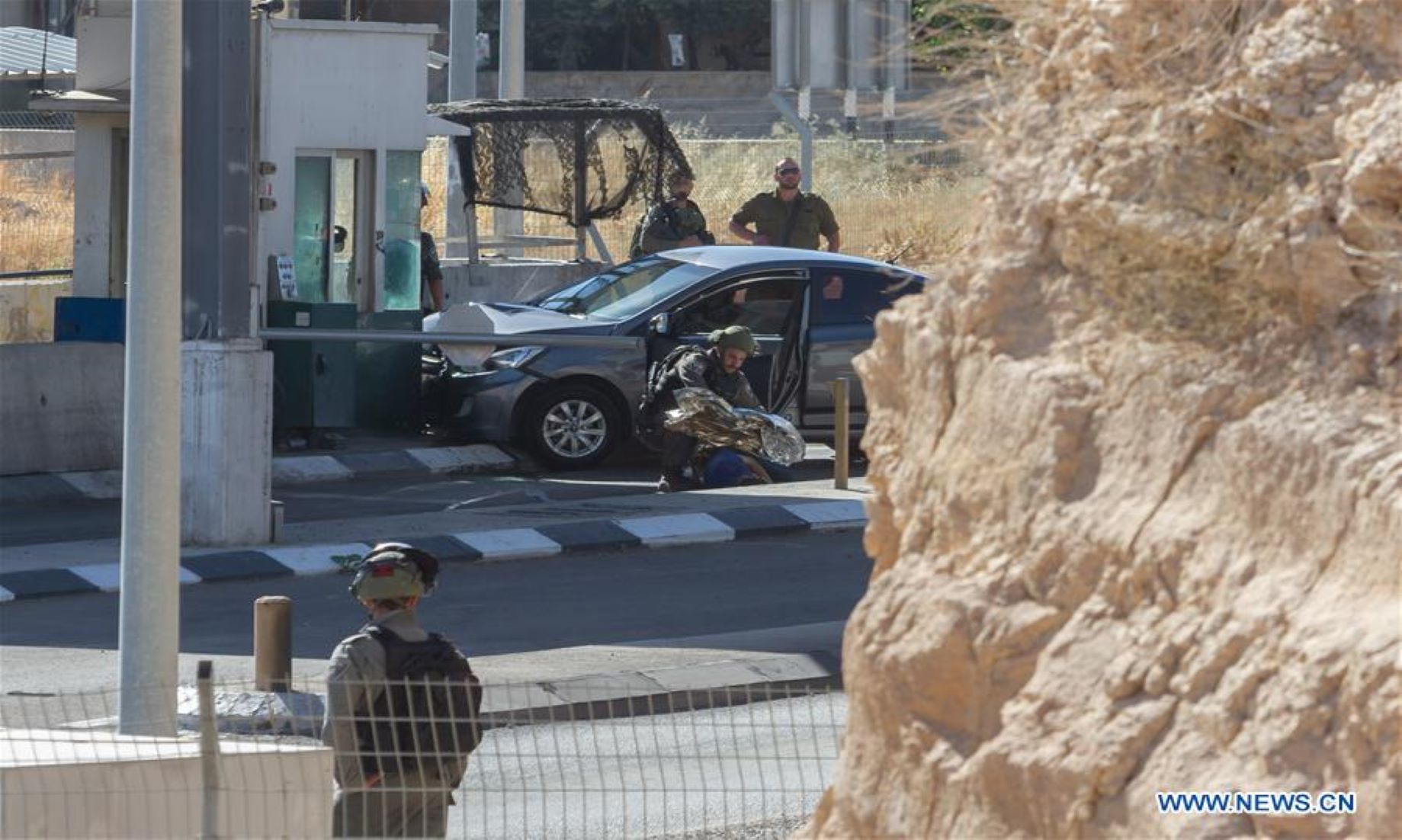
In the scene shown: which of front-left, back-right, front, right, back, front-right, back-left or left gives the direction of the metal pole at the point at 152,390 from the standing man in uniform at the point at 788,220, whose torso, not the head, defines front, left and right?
front

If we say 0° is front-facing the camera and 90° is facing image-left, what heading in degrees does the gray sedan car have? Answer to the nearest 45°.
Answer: approximately 45°

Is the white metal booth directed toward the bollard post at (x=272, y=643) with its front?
yes

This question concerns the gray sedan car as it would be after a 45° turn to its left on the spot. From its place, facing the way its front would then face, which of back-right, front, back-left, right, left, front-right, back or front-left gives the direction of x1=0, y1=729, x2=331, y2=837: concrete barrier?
front

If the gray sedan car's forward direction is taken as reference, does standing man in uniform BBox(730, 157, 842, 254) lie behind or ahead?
behind

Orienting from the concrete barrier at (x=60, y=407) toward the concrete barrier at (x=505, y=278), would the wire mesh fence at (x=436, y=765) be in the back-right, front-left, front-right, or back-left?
back-right

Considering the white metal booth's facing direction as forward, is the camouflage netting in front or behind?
behind

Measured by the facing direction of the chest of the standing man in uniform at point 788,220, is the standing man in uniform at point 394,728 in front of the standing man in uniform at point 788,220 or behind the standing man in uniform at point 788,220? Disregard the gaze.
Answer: in front

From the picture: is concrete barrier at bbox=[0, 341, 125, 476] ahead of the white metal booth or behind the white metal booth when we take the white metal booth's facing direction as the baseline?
ahead

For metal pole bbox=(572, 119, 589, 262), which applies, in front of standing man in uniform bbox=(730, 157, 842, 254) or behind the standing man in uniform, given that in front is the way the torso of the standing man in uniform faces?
behind

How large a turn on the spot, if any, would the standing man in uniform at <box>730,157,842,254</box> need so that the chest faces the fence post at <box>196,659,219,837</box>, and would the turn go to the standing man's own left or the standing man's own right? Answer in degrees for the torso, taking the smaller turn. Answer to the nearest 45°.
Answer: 0° — they already face it

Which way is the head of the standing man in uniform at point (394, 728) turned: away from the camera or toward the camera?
away from the camera

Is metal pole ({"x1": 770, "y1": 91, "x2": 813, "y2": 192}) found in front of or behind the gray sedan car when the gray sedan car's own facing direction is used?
behind

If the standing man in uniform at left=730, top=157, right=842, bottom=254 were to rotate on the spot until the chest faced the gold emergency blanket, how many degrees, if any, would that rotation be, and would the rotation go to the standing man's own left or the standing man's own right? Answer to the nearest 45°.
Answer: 0° — they already face it

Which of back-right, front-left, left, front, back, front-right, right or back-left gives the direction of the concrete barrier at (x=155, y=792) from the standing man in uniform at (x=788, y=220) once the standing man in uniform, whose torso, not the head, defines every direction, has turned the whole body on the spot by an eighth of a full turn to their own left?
front-right

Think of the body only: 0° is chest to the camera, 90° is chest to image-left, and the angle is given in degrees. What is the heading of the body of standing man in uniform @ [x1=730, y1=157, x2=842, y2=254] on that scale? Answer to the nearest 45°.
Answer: approximately 0°

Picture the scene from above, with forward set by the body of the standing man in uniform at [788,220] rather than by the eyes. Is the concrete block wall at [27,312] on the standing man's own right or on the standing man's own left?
on the standing man's own right

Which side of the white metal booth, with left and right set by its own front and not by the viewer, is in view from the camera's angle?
front
